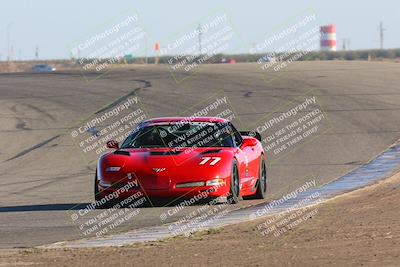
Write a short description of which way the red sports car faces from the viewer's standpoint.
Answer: facing the viewer
